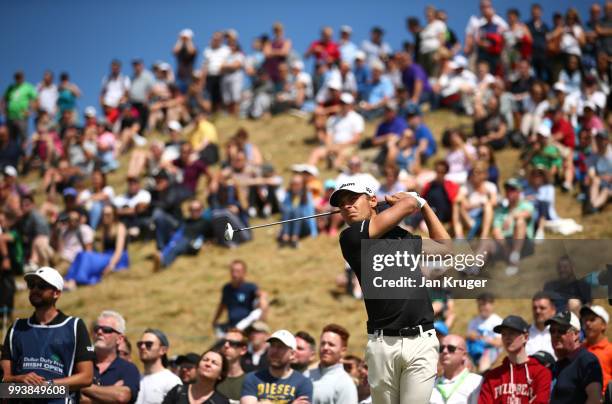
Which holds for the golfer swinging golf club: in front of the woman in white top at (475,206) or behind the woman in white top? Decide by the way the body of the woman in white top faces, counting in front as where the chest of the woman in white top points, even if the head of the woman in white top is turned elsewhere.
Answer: in front

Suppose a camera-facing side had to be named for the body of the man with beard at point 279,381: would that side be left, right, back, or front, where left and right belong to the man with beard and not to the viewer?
front

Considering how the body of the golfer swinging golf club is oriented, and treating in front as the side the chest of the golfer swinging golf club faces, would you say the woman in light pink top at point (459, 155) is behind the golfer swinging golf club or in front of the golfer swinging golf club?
behind

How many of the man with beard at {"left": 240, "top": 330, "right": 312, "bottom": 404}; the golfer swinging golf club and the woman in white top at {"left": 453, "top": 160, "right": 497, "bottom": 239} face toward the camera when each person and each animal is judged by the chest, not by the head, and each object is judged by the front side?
3

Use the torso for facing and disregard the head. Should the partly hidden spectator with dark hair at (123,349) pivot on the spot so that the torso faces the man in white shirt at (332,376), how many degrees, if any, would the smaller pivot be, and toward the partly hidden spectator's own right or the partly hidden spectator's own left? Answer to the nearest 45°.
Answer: approximately 90° to the partly hidden spectator's own left

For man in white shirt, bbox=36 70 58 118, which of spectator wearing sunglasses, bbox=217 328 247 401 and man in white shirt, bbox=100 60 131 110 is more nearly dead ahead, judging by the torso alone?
the spectator wearing sunglasses

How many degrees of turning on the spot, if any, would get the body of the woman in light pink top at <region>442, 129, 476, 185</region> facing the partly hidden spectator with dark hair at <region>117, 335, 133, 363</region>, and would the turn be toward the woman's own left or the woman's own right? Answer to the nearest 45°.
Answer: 0° — they already face them

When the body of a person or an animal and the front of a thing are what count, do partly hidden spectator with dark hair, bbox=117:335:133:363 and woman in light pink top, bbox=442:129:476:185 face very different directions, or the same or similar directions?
same or similar directions

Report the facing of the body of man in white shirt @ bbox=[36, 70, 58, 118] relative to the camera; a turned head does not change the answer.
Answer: toward the camera

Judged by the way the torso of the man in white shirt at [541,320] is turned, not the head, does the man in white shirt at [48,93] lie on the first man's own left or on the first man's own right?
on the first man's own right

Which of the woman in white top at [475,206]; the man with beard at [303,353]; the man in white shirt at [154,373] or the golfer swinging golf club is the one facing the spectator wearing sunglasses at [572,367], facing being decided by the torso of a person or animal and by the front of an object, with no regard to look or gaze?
the woman in white top

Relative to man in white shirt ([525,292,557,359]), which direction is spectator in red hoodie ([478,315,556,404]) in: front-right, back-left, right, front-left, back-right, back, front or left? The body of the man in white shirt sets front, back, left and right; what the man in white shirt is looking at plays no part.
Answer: front-left

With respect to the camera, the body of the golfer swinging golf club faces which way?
toward the camera

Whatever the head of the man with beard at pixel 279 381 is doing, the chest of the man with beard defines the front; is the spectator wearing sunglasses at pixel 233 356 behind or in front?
behind

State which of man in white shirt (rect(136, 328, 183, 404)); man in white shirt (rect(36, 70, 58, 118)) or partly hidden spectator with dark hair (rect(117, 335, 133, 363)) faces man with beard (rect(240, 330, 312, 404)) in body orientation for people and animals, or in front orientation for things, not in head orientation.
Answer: man in white shirt (rect(36, 70, 58, 118))

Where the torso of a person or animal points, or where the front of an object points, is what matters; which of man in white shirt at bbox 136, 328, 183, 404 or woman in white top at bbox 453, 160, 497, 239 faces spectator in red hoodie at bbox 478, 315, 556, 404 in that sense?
the woman in white top

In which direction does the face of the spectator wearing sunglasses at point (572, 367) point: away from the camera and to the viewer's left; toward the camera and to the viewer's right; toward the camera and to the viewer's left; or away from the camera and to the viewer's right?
toward the camera and to the viewer's left
